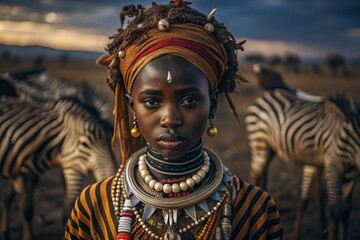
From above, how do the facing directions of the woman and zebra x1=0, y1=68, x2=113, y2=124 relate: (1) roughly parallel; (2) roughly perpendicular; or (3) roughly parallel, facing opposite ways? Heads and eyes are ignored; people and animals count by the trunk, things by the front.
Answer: roughly perpendicular

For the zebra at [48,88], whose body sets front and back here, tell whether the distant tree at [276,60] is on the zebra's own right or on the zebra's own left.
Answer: on the zebra's own left

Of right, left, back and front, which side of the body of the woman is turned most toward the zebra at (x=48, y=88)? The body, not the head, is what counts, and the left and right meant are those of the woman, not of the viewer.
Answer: back

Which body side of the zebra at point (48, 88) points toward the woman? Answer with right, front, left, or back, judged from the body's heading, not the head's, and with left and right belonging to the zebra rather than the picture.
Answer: right

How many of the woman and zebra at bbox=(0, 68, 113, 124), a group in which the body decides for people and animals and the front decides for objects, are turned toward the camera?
1

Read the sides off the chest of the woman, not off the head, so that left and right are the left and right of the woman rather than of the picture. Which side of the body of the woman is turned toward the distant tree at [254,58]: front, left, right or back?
back

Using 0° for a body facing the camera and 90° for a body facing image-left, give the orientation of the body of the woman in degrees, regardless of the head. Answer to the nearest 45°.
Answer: approximately 0°

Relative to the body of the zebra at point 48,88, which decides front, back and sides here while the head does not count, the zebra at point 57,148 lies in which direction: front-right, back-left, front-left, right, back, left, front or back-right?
right

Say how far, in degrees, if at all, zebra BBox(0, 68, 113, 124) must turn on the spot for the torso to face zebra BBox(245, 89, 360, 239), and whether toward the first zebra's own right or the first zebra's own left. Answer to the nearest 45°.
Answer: approximately 45° to the first zebra's own right
